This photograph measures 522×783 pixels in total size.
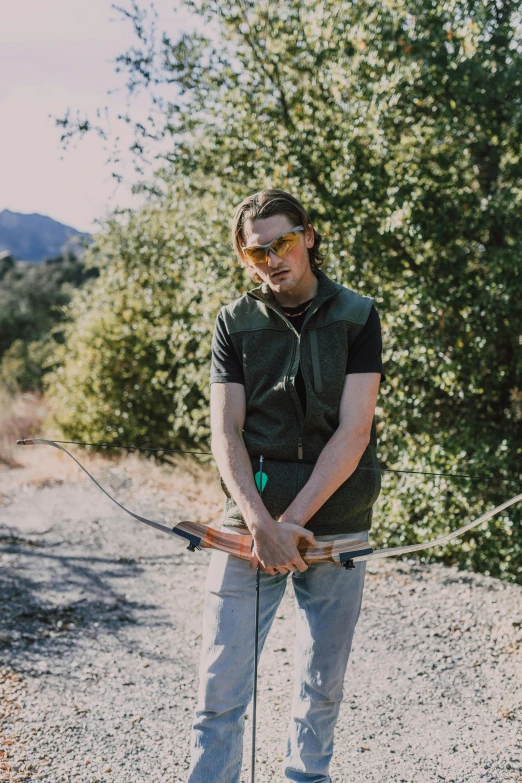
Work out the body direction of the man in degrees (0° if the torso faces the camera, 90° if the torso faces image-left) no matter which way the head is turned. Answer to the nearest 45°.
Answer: approximately 0°

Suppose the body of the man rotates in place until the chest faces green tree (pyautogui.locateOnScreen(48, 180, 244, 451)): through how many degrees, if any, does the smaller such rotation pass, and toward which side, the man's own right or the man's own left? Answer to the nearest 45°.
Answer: approximately 180°

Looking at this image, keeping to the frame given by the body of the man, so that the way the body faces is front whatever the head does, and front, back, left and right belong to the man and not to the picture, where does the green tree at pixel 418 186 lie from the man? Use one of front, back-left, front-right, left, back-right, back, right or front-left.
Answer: back
